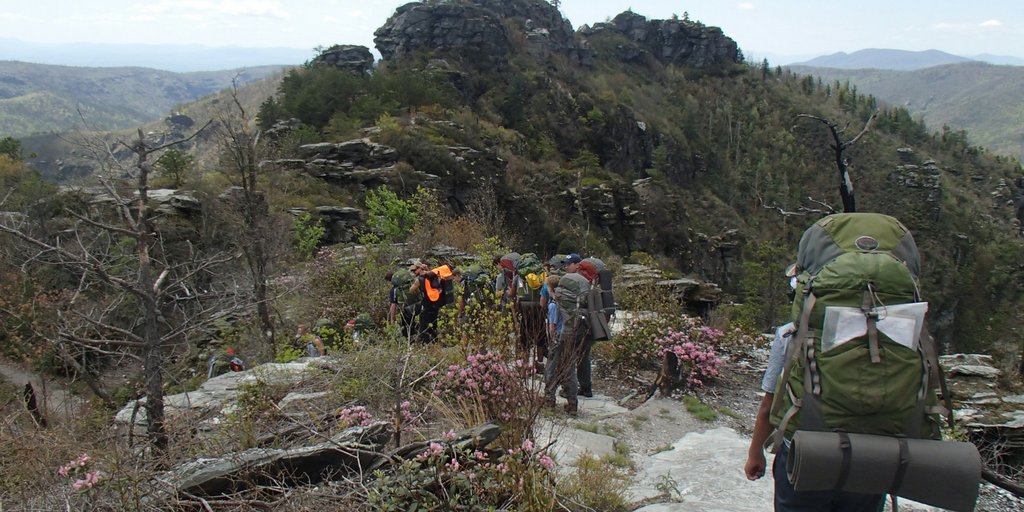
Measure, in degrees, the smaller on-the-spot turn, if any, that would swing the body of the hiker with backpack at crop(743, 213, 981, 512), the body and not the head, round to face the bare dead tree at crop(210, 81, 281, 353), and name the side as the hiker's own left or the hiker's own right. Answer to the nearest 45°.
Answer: approximately 45° to the hiker's own left

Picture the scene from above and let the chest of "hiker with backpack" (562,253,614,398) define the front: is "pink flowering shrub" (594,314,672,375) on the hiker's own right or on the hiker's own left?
on the hiker's own right

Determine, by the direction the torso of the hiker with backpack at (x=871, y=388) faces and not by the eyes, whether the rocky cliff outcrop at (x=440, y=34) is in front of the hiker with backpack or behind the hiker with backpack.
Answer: in front

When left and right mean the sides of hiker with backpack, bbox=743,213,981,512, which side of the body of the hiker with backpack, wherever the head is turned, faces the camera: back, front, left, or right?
back

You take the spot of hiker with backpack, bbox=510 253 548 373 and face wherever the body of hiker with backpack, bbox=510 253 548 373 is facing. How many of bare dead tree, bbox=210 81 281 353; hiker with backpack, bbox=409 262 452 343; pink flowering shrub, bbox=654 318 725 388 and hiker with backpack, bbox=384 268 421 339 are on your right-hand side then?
1

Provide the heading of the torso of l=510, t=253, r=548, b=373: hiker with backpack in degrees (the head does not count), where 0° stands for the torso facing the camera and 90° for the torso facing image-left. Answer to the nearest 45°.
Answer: approximately 180°

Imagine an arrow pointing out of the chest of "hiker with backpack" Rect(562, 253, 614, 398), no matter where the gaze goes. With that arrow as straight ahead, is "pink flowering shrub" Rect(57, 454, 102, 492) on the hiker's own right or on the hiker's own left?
on the hiker's own left

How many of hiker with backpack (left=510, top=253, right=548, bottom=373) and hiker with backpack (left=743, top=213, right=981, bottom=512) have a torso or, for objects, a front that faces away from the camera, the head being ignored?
2

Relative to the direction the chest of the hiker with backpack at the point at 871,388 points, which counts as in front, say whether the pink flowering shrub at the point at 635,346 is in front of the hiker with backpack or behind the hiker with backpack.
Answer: in front

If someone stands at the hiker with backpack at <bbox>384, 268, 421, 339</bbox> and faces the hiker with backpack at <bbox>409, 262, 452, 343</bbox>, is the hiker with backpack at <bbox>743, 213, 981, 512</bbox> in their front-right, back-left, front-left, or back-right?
front-right
